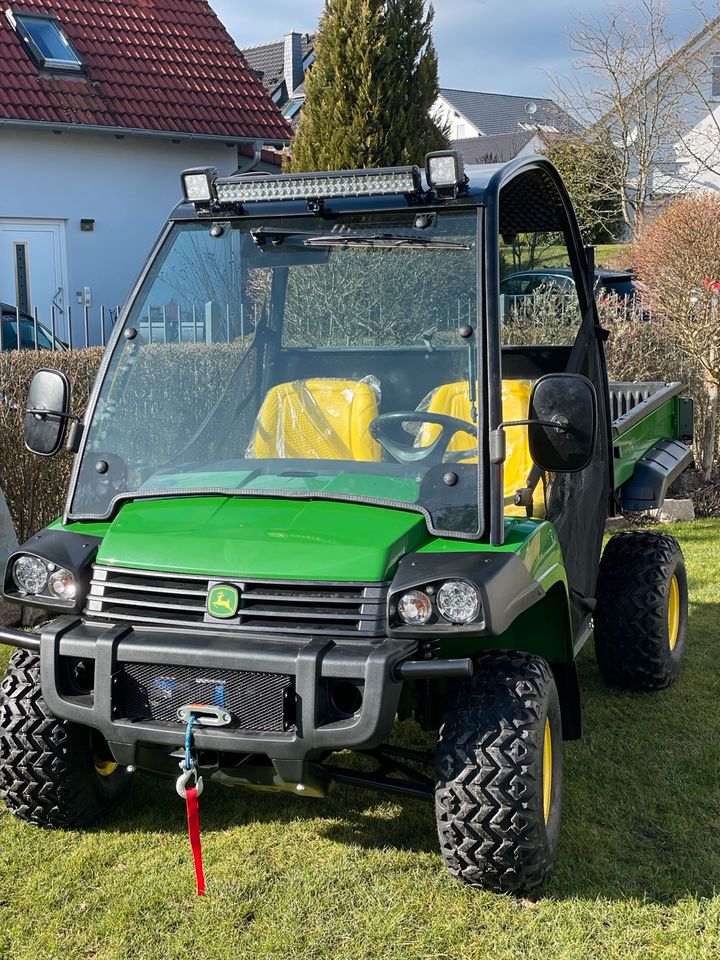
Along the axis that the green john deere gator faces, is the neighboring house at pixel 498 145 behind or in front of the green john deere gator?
behind

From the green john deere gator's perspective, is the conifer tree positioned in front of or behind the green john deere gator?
behind

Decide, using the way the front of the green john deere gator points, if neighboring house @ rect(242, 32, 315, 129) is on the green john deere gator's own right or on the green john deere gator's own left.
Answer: on the green john deere gator's own right

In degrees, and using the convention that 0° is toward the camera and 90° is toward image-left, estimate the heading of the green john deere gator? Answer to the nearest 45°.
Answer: approximately 45°

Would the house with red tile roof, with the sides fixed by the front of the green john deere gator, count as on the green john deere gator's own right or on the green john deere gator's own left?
on the green john deere gator's own right

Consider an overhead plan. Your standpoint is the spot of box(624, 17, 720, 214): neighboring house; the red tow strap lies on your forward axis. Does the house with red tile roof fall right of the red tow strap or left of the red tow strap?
right

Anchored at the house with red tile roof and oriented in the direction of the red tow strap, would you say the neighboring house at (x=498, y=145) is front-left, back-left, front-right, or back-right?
back-left
